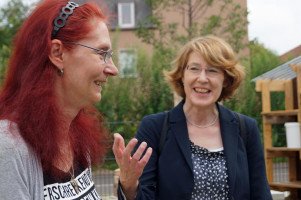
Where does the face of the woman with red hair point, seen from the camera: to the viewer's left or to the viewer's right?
to the viewer's right

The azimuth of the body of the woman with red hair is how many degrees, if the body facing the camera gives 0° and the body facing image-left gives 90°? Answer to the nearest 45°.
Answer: approximately 315°

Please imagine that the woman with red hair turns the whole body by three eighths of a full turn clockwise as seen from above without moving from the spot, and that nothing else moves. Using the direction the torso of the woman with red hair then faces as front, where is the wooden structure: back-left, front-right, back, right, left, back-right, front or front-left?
back-right
